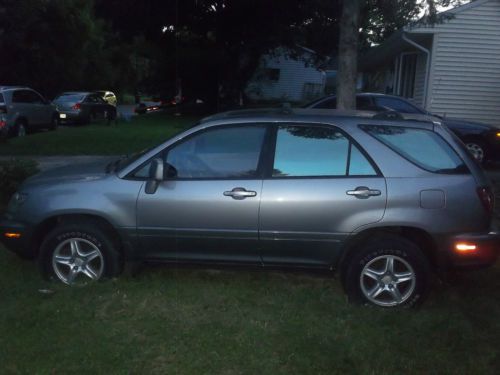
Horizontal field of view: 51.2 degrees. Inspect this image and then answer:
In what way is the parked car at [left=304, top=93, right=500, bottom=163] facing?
to the viewer's right

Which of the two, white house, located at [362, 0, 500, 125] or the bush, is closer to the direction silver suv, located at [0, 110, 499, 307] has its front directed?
the bush

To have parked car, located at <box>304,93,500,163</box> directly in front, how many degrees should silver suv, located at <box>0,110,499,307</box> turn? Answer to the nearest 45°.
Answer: approximately 135° to its right

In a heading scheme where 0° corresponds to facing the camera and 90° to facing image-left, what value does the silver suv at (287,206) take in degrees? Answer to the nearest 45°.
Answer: approximately 90°

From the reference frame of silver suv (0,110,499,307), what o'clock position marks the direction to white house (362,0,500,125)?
The white house is roughly at 4 o'clock from the silver suv.

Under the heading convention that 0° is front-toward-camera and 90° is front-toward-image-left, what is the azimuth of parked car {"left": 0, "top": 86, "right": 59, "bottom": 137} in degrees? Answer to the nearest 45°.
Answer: approximately 225°

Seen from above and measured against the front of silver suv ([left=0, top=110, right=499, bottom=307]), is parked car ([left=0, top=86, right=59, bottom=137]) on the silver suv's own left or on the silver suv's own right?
on the silver suv's own right
